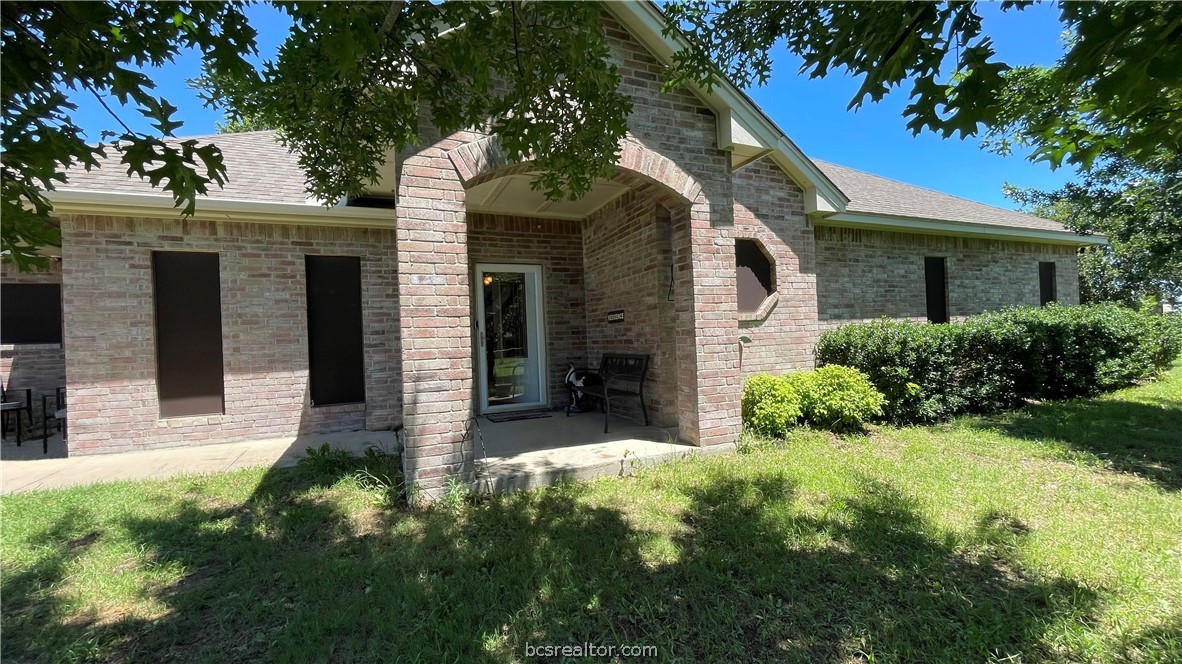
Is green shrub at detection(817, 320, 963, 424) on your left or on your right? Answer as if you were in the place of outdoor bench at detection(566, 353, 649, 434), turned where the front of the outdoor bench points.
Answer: on your left

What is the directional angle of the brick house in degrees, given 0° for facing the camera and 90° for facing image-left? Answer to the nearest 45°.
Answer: approximately 0°

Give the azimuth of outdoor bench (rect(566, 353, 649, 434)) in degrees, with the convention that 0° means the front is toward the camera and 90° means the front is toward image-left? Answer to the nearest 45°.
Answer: approximately 45°

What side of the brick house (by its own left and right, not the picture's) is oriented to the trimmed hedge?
left

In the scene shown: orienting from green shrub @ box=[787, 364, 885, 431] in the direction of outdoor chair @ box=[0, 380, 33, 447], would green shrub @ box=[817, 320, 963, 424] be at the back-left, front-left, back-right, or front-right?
back-right

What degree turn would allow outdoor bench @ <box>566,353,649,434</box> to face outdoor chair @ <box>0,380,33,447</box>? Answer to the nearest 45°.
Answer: approximately 45° to its right

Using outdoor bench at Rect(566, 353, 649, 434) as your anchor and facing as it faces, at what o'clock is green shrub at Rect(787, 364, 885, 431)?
The green shrub is roughly at 8 o'clock from the outdoor bench.

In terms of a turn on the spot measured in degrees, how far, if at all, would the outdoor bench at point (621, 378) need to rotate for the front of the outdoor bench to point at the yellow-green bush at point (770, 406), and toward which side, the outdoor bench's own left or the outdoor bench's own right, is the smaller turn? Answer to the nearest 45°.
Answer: approximately 90° to the outdoor bench's own left

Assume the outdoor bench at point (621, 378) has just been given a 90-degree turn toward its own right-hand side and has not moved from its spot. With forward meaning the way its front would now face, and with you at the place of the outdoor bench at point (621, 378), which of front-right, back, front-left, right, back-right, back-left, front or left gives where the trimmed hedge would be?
back-right
